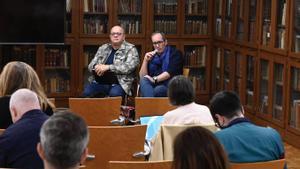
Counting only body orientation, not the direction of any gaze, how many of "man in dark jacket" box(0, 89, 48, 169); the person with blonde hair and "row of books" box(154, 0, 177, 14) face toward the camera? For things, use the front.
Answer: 1

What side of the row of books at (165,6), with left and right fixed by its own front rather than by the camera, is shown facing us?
front

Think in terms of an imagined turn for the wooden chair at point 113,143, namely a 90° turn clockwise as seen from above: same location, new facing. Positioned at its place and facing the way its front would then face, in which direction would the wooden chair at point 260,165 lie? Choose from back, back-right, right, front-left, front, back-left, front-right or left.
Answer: front-right

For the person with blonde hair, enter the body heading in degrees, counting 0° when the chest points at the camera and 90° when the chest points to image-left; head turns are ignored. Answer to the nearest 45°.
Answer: approximately 180°

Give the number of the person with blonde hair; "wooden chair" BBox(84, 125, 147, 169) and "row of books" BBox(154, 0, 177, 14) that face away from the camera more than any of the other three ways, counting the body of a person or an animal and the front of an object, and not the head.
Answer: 2

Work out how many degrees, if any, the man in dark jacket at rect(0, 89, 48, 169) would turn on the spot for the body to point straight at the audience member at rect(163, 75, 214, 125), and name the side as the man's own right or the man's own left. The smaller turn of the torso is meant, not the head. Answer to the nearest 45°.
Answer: approximately 90° to the man's own right

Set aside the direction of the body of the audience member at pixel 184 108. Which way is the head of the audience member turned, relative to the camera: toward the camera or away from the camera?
away from the camera

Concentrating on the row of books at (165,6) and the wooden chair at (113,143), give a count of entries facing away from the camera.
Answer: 1

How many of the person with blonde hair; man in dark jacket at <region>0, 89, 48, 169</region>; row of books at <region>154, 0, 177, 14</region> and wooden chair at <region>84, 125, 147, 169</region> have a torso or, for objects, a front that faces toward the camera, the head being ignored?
1

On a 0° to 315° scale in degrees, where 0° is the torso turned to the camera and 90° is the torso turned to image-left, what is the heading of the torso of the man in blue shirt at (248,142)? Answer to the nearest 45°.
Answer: approximately 135°

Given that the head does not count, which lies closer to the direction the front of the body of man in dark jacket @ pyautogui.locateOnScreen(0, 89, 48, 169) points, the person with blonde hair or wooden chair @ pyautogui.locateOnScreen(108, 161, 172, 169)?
the person with blonde hair

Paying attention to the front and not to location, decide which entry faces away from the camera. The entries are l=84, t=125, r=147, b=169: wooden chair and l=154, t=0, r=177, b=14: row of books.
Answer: the wooden chair

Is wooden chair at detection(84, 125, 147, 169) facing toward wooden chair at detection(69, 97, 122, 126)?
yes

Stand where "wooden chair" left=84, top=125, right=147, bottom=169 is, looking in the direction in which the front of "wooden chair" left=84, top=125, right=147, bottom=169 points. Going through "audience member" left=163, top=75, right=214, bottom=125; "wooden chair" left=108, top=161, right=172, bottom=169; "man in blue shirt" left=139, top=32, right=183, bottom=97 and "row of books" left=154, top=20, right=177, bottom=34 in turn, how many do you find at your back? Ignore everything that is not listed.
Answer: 1

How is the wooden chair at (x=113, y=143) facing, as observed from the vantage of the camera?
facing away from the viewer

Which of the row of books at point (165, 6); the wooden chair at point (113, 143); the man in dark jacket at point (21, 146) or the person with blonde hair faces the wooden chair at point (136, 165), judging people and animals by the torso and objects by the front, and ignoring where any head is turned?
the row of books

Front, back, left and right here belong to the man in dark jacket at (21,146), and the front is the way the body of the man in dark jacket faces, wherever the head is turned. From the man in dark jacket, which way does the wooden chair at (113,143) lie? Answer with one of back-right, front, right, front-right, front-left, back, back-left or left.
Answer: right

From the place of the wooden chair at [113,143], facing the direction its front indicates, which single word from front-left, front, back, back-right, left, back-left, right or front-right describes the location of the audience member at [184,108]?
front-right

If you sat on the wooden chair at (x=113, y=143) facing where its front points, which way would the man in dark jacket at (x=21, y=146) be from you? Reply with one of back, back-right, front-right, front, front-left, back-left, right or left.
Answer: back-left
